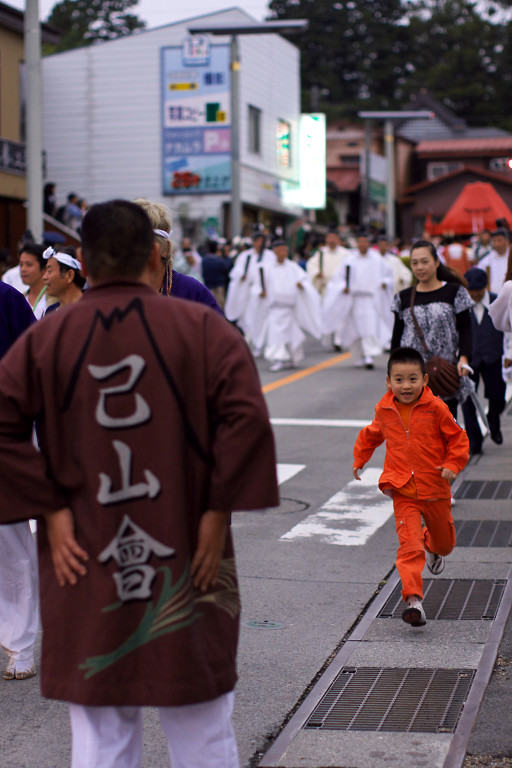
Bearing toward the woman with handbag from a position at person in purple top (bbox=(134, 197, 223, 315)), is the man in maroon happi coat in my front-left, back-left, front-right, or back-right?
back-right

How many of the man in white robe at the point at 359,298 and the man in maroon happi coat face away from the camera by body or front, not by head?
1

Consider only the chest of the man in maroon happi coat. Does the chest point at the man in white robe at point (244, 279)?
yes

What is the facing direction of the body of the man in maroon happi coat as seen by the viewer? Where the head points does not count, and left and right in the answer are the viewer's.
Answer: facing away from the viewer

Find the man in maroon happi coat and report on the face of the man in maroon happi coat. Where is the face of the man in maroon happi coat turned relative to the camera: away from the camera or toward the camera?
away from the camera

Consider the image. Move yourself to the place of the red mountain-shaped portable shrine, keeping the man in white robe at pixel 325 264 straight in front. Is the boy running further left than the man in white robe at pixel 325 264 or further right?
left

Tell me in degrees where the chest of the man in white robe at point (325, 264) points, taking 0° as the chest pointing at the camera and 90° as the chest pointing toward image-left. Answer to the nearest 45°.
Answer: approximately 0°
